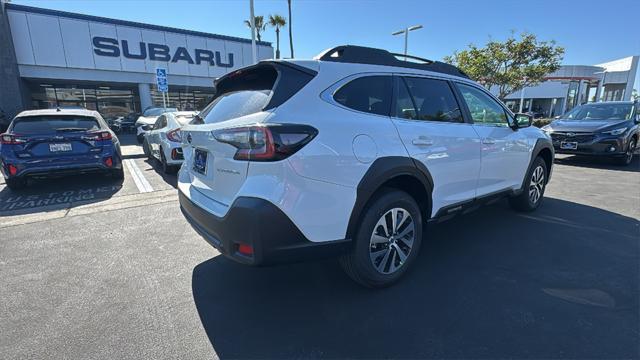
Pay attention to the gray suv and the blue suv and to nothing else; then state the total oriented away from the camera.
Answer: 1

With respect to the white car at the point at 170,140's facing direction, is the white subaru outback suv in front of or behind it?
behind

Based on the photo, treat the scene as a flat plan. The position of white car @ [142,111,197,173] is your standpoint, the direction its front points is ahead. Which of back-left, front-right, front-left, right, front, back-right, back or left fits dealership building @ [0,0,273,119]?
front-right

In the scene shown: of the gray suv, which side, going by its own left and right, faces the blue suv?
front

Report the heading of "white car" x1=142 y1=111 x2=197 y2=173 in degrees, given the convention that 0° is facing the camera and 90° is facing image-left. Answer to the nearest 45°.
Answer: approximately 135°

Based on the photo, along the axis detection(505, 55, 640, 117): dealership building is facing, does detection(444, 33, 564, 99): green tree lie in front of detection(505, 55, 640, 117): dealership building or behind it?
in front

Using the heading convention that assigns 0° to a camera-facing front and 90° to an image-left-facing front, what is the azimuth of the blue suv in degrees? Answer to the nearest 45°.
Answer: approximately 180°

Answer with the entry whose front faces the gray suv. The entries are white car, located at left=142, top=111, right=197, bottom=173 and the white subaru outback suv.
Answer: the white subaru outback suv

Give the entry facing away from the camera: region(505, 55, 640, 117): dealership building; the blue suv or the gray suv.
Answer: the blue suv

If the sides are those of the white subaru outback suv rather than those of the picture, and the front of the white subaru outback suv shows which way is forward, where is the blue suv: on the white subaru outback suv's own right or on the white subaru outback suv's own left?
on the white subaru outback suv's own left

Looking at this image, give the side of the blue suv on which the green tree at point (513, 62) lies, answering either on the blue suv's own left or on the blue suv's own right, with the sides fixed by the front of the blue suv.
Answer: on the blue suv's own right

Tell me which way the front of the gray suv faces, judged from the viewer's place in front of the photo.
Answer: facing the viewer and to the left of the viewer
